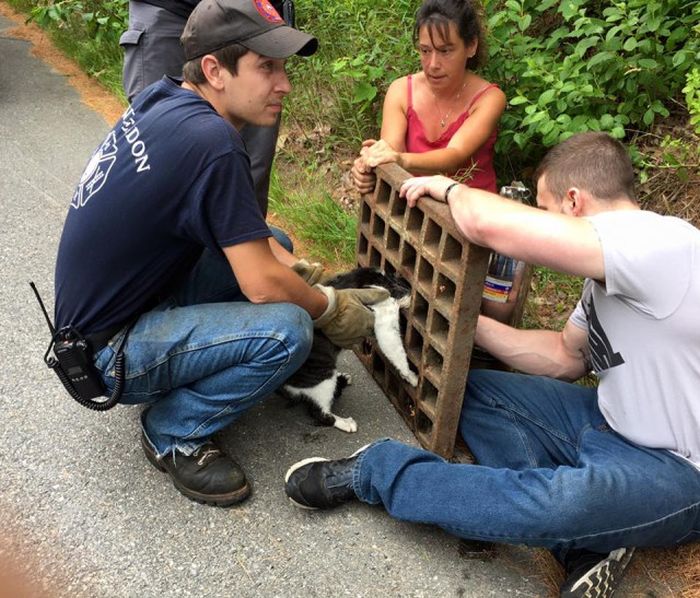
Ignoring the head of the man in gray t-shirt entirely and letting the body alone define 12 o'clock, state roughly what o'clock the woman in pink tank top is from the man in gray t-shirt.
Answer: The woman in pink tank top is roughly at 2 o'clock from the man in gray t-shirt.

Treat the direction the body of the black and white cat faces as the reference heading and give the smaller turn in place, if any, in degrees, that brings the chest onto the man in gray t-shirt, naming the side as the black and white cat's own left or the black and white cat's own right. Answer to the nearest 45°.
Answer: approximately 45° to the black and white cat's own right

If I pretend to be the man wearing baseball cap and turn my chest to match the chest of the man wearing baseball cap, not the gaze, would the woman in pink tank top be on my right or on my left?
on my left

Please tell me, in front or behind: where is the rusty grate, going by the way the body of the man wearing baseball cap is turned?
in front

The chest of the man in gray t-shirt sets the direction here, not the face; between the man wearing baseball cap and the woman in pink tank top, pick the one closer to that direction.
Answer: the man wearing baseball cap

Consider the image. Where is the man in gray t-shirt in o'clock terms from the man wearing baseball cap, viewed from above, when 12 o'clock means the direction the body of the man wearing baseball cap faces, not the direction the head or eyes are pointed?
The man in gray t-shirt is roughly at 1 o'clock from the man wearing baseball cap.

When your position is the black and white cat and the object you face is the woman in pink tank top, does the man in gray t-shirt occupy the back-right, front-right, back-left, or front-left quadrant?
back-right

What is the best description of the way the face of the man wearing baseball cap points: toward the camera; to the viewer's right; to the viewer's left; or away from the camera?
to the viewer's right

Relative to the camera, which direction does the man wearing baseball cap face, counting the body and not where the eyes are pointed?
to the viewer's right

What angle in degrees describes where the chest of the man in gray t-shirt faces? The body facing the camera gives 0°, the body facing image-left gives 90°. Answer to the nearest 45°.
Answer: approximately 90°

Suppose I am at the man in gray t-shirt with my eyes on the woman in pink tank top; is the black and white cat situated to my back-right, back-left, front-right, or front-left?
front-left

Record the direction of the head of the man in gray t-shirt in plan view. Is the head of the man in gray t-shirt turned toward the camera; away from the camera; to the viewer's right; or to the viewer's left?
to the viewer's left

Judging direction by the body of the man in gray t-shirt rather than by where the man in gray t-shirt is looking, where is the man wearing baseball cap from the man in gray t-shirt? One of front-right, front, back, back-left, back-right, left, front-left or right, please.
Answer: front

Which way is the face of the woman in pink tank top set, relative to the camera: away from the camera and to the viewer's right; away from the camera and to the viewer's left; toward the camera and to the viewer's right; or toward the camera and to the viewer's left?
toward the camera and to the viewer's left
